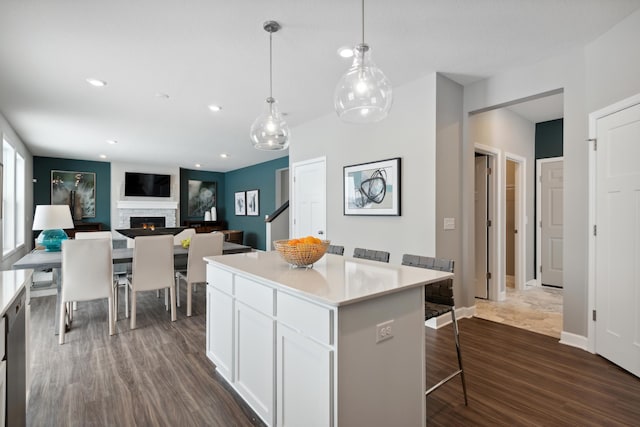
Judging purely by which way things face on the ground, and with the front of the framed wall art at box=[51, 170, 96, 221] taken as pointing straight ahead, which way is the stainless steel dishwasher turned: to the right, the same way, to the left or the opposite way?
to the left

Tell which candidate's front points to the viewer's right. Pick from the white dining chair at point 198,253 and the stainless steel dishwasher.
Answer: the stainless steel dishwasher

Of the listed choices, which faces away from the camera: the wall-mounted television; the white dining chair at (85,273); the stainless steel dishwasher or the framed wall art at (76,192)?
the white dining chair

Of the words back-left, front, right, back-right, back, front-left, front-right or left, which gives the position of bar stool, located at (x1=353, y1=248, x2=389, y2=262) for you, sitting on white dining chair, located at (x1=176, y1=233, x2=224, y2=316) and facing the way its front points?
back

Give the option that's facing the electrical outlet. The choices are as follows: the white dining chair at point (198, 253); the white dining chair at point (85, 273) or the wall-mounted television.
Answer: the wall-mounted television

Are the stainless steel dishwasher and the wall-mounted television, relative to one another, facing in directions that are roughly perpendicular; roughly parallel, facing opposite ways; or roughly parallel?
roughly perpendicular

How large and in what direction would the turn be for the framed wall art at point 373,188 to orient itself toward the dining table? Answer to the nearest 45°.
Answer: approximately 45° to its right

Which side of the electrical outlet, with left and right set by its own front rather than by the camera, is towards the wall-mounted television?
back

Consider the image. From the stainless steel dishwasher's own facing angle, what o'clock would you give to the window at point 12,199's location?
The window is roughly at 9 o'clock from the stainless steel dishwasher.

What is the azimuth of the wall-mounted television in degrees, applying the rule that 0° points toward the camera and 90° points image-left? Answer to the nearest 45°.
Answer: approximately 0°
